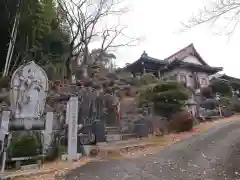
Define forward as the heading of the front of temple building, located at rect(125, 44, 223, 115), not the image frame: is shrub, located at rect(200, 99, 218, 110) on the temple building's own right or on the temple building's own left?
on the temple building's own left

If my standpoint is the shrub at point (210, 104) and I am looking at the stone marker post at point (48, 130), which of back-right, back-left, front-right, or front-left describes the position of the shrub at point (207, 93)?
back-right

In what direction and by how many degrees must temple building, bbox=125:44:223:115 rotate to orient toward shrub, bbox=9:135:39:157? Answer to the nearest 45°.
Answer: approximately 45° to its left

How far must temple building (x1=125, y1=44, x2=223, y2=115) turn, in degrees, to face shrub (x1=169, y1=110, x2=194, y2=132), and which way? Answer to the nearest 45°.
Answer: approximately 45° to its left

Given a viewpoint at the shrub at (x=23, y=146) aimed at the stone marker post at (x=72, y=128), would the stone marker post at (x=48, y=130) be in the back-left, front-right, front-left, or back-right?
front-left

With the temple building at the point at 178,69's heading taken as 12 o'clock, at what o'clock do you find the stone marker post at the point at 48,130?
The stone marker post is roughly at 11 o'clock from the temple building.

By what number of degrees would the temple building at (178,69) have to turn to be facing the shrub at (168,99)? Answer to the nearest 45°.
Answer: approximately 45° to its left

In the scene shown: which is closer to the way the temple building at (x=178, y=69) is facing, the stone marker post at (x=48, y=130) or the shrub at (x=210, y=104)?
the stone marker post

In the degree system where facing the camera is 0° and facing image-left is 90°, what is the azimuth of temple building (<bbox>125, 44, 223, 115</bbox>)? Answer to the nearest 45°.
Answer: approximately 45°

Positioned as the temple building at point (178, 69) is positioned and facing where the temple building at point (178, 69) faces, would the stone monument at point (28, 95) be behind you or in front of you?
in front
